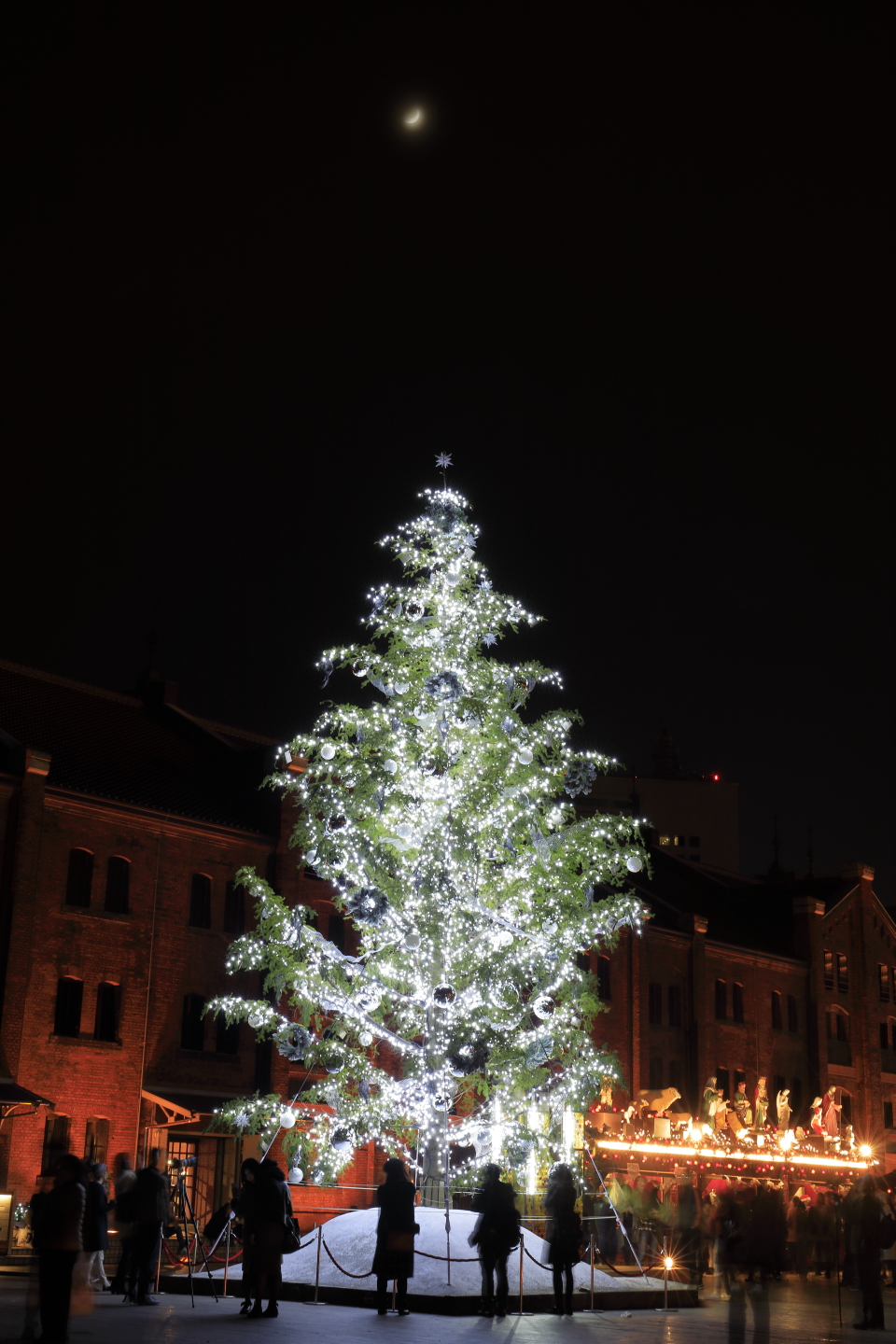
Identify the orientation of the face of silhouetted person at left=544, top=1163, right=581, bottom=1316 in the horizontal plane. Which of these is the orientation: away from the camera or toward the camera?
away from the camera

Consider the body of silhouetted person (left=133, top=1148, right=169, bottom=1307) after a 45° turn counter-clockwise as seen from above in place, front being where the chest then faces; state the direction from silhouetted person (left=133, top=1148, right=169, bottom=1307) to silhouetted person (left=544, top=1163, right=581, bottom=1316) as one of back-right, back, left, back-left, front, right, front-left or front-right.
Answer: front-right

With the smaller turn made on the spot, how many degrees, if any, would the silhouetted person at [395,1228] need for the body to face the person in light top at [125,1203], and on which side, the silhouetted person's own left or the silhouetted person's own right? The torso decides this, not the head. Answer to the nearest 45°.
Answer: approximately 90° to the silhouetted person's own left

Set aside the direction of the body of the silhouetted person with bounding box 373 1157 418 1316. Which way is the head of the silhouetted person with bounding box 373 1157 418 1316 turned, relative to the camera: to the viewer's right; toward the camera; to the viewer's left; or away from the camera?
away from the camera

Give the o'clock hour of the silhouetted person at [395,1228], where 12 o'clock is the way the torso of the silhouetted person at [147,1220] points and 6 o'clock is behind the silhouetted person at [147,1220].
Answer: the silhouetted person at [395,1228] is roughly at 1 o'clock from the silhouetted person at [147,1220].

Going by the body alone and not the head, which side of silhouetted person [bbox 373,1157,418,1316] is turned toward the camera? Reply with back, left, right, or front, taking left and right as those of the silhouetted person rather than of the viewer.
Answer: back
